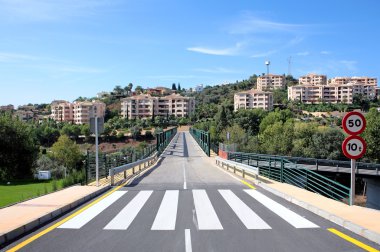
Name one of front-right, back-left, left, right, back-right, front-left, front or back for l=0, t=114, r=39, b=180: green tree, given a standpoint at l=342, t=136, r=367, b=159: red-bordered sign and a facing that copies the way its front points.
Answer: back-right

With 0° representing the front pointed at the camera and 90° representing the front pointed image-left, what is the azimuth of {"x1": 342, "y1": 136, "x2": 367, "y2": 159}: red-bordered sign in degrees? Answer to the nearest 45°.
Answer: approximately 0°

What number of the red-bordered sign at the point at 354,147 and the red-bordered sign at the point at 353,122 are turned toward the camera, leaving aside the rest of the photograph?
2

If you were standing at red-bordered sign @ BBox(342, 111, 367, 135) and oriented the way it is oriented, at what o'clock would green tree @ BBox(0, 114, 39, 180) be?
The green tree is roughly at 4 o'clock from the red-bordered sign.

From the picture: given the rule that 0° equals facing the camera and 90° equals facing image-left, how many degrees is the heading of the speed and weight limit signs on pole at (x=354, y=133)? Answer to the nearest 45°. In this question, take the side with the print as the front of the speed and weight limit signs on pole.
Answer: approximately 0°

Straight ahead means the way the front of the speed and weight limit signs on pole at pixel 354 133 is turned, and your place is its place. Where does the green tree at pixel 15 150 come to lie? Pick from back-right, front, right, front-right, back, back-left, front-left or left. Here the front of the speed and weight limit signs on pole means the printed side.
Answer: back-right
